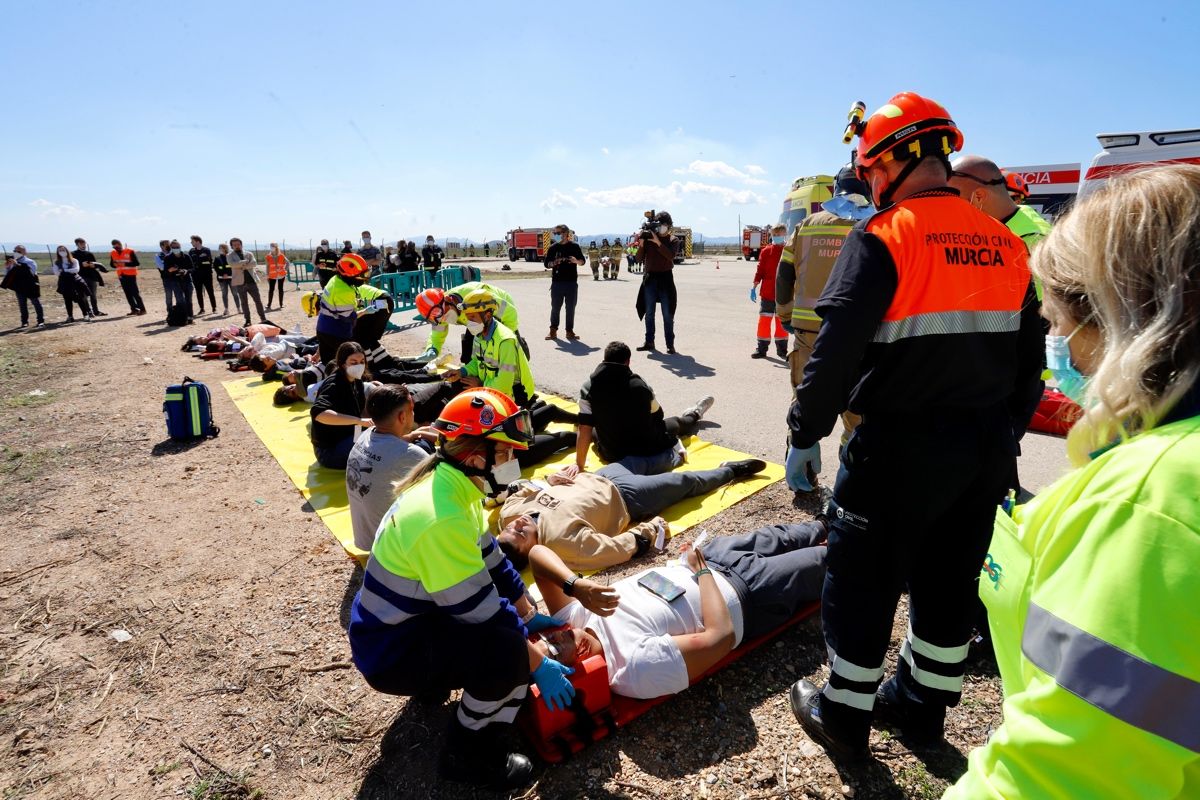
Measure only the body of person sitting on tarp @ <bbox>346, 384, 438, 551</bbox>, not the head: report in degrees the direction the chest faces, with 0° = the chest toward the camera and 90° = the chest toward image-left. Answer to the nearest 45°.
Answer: approximately 225°

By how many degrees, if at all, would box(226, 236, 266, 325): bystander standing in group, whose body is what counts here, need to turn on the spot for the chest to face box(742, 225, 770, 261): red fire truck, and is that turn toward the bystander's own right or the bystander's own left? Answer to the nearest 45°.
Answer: approximately 90° to the bystander's own left

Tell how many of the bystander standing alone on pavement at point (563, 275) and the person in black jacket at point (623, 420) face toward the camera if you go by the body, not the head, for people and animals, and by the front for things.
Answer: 1

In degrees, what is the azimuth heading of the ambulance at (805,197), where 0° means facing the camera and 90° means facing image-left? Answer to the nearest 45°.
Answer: approximately 45°

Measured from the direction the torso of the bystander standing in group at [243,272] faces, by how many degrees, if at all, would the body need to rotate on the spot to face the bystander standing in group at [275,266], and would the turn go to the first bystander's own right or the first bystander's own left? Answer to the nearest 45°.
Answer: approximately 135° to the first bystander's own left

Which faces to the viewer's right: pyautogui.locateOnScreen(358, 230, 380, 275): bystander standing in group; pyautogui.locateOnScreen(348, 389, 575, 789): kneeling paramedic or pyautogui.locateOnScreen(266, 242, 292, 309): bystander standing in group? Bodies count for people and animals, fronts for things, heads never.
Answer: the kneeling paramedic

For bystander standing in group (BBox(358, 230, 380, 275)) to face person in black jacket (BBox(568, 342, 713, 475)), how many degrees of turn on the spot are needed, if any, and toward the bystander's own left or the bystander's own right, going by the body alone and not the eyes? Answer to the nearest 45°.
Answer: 0° — they already face them

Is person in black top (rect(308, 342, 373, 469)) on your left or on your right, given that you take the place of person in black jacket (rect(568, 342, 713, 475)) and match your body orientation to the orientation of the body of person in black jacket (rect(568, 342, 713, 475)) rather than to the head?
on your left
